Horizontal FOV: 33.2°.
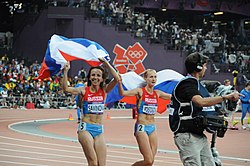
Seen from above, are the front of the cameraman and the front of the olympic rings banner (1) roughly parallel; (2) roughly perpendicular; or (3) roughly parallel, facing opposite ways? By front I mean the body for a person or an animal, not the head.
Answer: roughly perpendicular

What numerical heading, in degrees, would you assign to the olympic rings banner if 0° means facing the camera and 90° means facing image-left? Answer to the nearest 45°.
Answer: approximately 0°

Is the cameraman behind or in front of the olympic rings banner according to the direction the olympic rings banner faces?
in front

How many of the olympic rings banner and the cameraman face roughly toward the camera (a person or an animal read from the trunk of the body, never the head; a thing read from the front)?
1

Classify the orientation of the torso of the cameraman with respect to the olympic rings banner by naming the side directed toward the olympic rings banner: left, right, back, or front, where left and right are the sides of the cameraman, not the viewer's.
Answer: left
